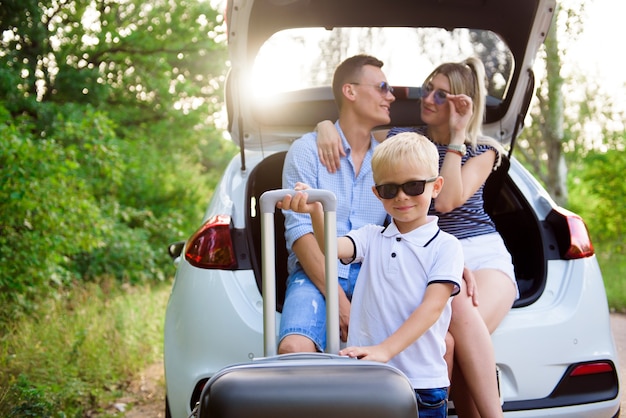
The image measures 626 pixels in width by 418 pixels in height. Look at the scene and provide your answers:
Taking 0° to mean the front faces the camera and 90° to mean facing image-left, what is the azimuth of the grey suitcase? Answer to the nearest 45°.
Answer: approximately 0°

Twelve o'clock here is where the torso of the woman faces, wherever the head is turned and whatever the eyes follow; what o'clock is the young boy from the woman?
The young boy is roughly at 11 o'clock from the woman.

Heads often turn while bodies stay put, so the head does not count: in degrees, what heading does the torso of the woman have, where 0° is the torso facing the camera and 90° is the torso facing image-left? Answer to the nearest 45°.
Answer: approximately 45°

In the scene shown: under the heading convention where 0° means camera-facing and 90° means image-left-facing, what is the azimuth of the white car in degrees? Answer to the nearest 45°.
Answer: approximately 180°

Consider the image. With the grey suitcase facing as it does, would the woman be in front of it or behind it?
behind

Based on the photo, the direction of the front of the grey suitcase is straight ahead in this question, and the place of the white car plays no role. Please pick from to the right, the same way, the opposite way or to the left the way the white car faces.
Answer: the opposite way

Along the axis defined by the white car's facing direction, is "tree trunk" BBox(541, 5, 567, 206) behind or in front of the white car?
in front

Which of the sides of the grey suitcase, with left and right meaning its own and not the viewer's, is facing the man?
back

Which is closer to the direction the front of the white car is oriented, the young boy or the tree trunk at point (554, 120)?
the tree trunk

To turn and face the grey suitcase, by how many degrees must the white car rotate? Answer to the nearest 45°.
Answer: approximately 180°

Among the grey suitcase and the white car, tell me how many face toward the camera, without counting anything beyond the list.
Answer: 1

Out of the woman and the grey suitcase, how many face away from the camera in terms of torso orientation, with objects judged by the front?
0
